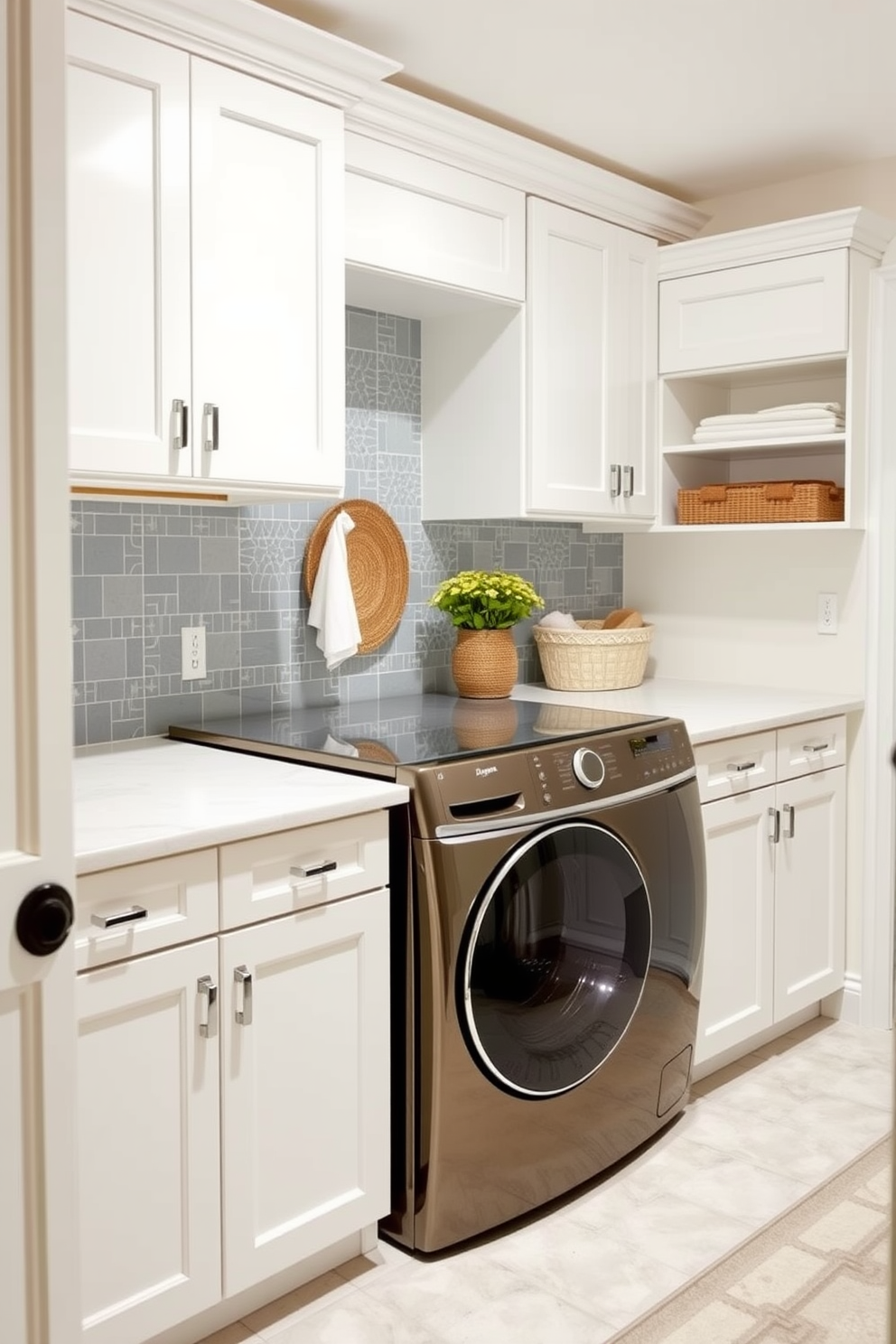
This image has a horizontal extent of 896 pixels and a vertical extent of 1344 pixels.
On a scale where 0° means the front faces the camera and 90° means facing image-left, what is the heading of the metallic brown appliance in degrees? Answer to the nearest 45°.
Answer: approximately 315°

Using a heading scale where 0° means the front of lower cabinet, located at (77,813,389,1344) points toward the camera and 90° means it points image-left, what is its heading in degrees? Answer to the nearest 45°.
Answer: approximately 315°

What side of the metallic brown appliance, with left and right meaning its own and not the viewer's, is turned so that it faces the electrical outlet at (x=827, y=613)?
left

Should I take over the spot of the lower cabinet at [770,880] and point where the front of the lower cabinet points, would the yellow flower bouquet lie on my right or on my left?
on my right

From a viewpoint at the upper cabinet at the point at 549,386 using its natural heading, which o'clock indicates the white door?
The white door is roughly at 2 o'clock from the upper cabinet.

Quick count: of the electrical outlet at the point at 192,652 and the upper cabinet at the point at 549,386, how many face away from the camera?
0

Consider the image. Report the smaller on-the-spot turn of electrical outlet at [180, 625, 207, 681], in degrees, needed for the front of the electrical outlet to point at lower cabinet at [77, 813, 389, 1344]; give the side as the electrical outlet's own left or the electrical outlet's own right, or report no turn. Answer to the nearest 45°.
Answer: approximately 45° to the electrical outlet's own right

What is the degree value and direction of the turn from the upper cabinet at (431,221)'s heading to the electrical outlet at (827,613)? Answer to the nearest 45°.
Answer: approximately 90° to its left
